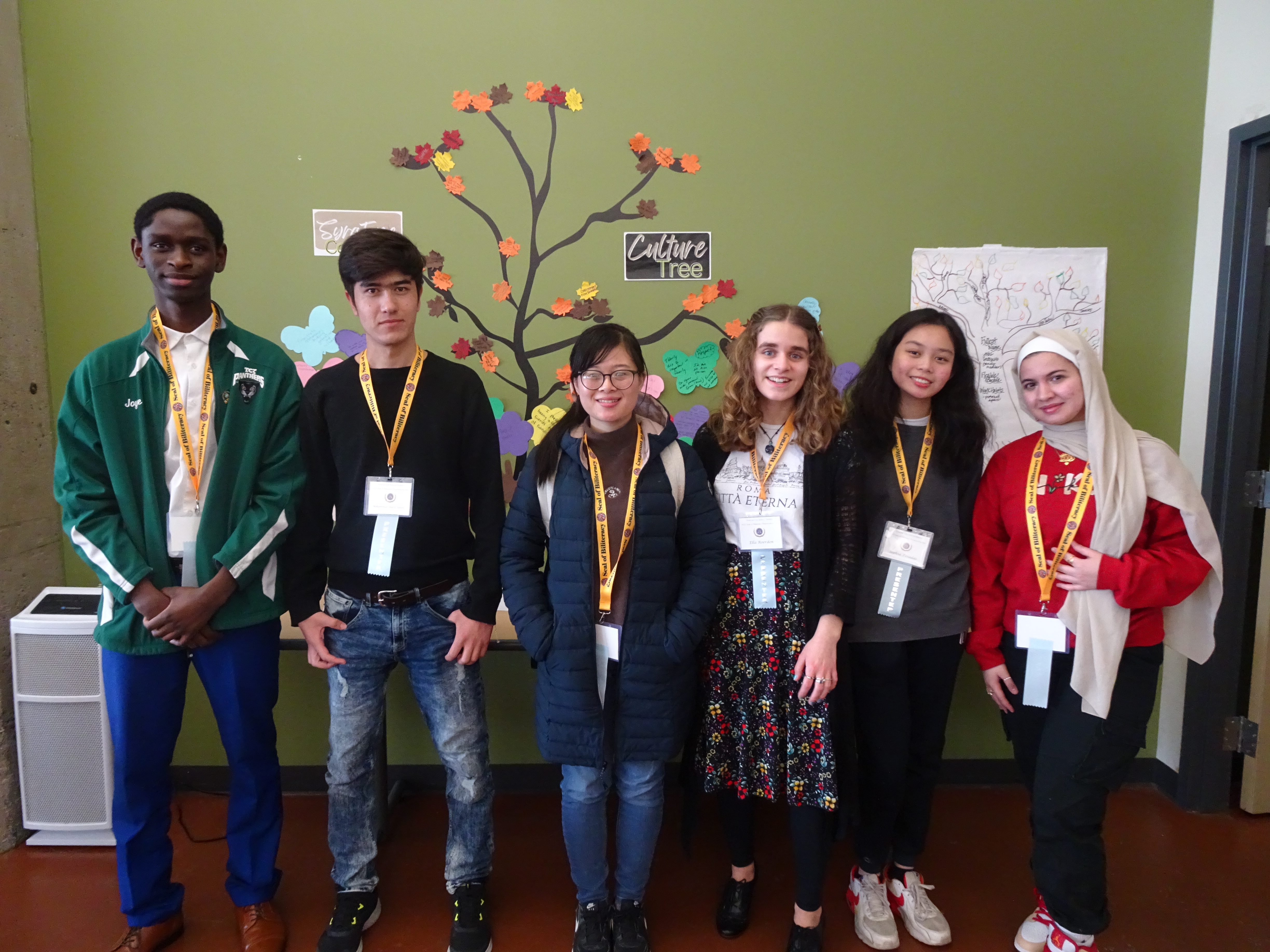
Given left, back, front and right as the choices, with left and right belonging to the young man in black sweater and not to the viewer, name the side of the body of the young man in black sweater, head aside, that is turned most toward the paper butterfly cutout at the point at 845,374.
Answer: left

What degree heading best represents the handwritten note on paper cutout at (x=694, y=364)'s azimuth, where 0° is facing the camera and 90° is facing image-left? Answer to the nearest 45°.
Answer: approximately 0°

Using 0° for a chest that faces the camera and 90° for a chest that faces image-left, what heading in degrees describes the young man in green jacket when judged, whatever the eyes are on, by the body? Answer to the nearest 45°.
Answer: approximately 0°

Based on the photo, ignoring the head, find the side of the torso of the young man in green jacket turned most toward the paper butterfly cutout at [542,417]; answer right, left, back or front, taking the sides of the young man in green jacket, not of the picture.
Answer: left
